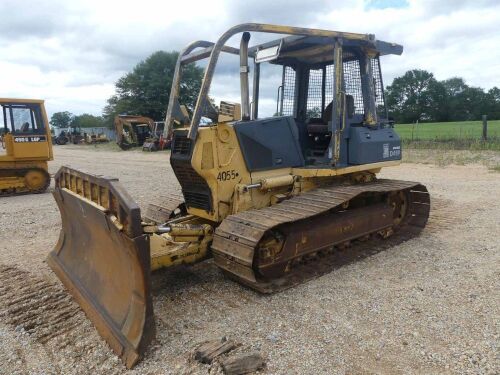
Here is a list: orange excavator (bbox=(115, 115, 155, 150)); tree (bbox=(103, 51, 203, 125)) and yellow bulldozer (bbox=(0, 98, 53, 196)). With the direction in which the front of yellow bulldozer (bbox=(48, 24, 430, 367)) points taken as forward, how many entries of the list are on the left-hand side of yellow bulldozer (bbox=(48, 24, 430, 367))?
0

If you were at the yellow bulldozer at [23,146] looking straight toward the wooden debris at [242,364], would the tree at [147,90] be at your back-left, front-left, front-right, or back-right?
back-left

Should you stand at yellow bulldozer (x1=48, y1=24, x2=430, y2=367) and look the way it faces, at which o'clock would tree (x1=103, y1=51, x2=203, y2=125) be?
The tree is roughly at 4 o'clock from the yellow bulldozer.

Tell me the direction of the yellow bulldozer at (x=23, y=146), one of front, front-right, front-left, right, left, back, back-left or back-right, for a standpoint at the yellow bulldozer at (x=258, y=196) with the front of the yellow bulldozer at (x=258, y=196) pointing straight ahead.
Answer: right

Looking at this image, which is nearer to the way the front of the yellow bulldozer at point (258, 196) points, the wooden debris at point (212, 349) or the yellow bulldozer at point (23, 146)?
the wooden debris

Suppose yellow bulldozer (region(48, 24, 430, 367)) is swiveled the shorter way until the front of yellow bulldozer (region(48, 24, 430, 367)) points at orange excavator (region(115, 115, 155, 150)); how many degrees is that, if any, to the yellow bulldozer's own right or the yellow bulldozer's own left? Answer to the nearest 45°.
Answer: approximately 135° to the yellow bulldozer's own right

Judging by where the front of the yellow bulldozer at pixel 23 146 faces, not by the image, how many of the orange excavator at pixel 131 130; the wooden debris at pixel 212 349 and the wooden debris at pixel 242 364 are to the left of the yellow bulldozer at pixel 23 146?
2

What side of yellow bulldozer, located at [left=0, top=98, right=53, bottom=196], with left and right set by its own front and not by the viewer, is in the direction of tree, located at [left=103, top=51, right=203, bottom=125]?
right

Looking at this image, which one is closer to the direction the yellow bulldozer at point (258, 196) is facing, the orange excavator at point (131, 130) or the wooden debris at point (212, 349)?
the wooden debris

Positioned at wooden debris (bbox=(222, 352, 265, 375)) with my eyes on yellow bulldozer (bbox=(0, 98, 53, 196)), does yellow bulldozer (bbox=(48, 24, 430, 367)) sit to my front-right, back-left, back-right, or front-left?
front-right

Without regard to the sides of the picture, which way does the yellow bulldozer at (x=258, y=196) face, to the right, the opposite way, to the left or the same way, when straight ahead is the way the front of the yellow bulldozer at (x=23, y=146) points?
the same way

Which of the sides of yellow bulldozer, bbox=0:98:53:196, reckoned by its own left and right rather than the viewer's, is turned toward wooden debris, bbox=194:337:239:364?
left

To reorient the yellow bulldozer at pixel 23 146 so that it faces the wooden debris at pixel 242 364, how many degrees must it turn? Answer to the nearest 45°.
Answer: approximately 90° to its left

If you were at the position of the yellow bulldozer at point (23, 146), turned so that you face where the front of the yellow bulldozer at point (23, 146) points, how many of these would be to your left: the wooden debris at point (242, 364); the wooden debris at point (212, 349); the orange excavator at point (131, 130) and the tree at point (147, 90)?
2

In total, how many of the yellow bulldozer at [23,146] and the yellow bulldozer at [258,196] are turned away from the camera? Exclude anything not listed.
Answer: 0

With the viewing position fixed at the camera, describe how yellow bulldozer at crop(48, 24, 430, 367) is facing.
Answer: facing the viewer and to the left of the viewer

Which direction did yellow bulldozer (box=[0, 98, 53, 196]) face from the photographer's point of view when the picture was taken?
facing to the left of the viewer
